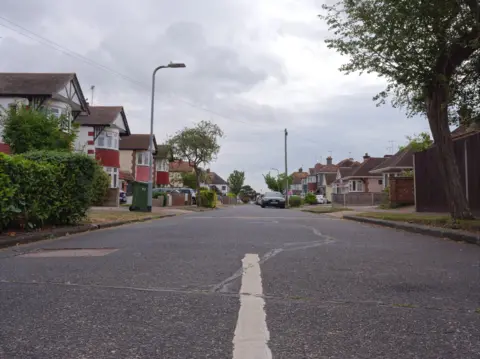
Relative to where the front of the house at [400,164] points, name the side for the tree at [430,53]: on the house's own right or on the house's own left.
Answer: on the house's own left

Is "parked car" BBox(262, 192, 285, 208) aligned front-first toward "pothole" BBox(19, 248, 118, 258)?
yes

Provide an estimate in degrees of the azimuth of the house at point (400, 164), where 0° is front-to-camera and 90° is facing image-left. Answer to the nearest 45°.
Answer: approximately 45°

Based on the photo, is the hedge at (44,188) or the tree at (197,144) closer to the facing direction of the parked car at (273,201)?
the hedge

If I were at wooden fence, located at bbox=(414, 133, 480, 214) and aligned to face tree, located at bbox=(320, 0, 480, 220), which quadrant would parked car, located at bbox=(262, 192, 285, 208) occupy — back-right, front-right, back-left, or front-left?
back-right

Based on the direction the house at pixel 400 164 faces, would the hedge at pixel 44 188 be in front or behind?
in front

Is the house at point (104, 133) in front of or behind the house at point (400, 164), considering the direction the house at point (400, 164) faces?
in front

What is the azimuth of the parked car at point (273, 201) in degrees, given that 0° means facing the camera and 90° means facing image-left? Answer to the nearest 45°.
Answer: approximately 0°

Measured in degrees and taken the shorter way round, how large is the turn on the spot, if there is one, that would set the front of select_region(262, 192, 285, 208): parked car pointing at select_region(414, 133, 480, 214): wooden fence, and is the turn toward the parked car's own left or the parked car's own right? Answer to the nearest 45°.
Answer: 0° — it already faces it

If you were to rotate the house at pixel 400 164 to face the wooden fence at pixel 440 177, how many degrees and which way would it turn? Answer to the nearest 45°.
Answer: approximately 45° to its left

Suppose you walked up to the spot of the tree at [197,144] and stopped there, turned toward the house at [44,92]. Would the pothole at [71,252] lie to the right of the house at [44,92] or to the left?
left

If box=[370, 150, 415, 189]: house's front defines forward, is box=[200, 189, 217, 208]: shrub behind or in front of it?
in front
